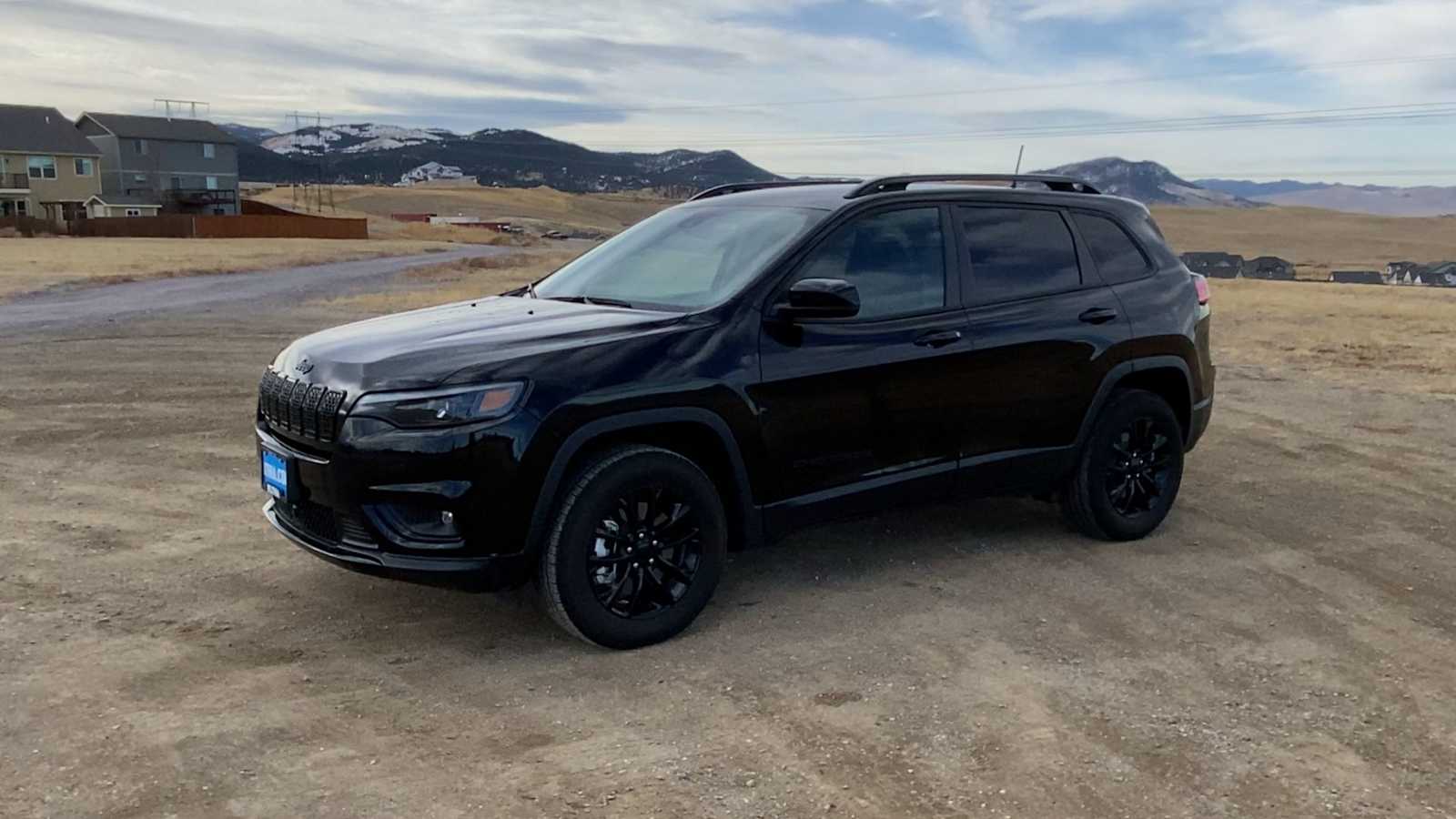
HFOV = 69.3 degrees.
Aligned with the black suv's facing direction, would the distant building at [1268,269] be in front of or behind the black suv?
behind

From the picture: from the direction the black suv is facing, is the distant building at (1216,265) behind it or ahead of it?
behind

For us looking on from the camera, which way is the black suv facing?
facing the viewer and to the left of the viewer

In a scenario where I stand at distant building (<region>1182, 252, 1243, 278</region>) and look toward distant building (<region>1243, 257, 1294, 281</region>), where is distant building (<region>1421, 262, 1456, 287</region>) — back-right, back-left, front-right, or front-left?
front-right
